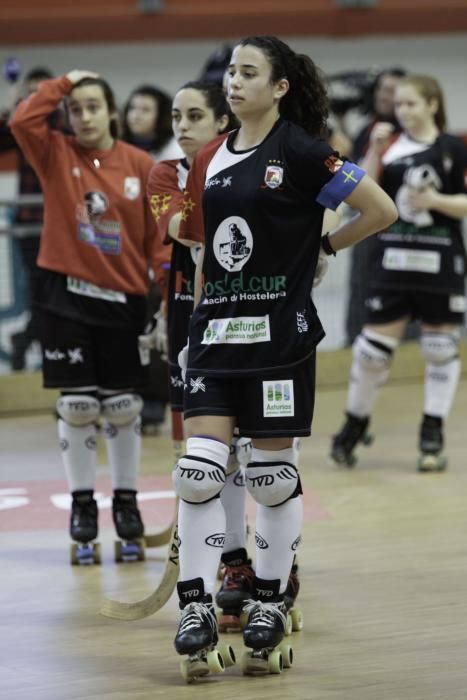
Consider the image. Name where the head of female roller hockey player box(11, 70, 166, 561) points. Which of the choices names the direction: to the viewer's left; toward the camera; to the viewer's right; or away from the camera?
toward the camera

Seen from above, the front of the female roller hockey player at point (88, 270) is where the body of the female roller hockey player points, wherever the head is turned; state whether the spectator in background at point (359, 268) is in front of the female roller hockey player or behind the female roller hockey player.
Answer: behind

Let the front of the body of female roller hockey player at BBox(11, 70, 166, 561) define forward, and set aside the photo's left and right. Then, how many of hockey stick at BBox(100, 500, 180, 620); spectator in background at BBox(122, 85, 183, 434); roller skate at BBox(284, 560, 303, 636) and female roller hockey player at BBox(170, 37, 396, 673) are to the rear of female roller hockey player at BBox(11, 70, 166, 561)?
1

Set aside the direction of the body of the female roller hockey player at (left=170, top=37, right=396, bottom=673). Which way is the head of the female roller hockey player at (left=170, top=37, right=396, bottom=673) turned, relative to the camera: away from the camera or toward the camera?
toward the camera

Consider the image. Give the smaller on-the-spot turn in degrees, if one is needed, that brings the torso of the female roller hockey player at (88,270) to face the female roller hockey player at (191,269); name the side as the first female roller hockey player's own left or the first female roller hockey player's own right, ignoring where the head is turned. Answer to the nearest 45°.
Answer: approximately 45° to the first female roller hockey player's own left

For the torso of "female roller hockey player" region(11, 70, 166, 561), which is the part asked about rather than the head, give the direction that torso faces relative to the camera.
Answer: toward the camera

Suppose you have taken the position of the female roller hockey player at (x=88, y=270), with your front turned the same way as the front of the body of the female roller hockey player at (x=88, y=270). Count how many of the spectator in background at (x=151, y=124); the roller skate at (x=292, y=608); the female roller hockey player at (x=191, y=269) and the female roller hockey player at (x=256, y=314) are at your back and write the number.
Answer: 1

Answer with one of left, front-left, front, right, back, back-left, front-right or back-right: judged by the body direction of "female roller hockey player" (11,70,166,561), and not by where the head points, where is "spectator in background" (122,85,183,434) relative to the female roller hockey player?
back

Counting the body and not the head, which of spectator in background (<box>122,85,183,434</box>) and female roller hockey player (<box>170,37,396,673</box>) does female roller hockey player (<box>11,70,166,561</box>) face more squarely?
the female roller hockey player

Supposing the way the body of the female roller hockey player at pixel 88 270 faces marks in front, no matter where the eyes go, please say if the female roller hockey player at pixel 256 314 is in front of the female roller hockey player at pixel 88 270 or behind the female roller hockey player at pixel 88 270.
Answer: in front

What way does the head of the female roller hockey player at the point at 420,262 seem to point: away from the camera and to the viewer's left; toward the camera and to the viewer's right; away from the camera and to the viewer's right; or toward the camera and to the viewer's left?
toward the camera and to the viewer's left

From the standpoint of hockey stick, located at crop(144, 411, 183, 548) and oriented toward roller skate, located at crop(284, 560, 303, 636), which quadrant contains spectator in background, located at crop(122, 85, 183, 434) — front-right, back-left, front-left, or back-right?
back-left

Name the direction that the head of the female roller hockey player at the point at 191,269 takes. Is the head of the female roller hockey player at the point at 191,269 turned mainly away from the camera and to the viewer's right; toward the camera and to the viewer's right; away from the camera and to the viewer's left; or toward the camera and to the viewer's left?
toward the camera and to the viewer's left

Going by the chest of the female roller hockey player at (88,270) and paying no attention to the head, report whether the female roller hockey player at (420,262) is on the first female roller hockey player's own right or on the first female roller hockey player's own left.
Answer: on the first female roller hockey player's own left

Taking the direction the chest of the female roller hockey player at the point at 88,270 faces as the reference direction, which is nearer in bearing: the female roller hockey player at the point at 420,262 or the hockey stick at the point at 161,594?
the hockey stick
